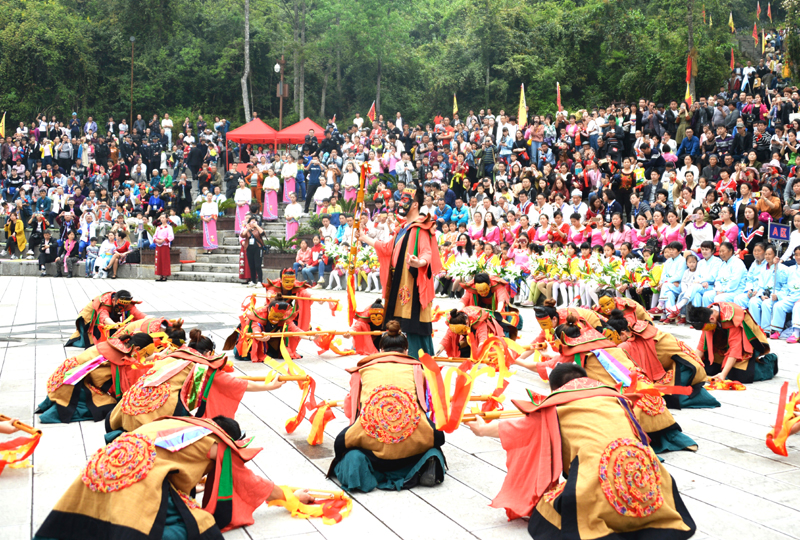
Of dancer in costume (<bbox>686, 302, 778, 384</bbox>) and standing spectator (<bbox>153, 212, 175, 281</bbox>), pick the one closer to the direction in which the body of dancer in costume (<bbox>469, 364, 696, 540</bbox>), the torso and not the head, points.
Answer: the standing spectator

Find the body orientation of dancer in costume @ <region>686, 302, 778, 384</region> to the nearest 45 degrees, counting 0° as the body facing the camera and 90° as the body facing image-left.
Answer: approximately 45°

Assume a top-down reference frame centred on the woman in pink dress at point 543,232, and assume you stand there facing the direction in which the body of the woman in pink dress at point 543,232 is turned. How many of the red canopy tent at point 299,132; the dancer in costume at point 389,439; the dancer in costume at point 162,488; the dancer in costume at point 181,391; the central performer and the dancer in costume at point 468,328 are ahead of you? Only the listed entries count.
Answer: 5

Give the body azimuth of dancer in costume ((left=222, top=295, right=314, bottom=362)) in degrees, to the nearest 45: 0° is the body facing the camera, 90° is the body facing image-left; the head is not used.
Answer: approximately 0°

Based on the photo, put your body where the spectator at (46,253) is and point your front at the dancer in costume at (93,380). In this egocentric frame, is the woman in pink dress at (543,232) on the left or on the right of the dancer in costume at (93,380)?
left

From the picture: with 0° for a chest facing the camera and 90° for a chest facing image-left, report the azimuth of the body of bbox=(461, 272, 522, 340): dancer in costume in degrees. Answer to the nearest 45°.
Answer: approximately 0°

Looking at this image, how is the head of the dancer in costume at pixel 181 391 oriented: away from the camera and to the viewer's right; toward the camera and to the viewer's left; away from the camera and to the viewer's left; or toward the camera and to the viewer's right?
away from the camera and to the viewer's right

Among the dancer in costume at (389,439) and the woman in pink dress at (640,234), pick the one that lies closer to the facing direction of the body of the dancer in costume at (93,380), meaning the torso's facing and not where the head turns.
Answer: the woman in pink dress

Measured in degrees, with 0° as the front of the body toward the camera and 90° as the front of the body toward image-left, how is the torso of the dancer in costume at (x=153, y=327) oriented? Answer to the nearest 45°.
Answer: approximately 270°

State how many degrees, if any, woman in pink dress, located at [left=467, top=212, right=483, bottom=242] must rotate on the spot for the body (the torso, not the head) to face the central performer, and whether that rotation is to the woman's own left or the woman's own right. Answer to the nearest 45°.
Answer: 0° — they already face them

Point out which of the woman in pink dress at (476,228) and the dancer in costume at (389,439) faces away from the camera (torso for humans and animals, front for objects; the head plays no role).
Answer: the dancer in costume
